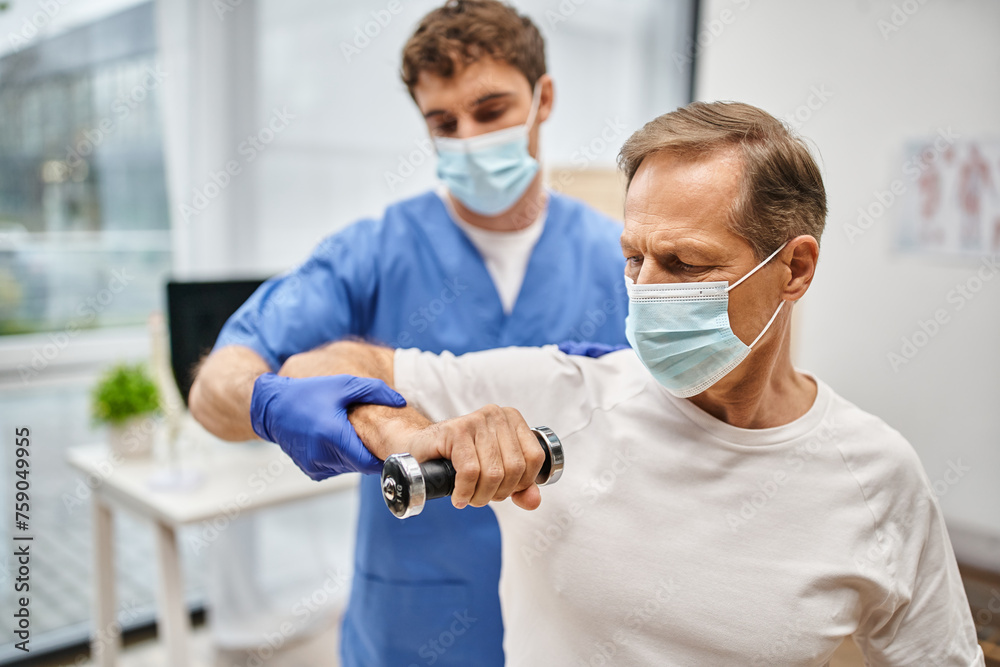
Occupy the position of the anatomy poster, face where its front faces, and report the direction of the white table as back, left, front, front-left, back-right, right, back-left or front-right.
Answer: front-right

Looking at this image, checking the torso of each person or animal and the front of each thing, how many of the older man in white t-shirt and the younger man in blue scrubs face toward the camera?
2

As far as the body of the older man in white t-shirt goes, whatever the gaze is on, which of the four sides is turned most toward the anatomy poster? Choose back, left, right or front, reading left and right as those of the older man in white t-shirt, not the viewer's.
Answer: back

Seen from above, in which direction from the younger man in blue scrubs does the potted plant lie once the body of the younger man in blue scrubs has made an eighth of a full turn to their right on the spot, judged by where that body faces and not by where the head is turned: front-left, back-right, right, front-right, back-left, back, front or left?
right

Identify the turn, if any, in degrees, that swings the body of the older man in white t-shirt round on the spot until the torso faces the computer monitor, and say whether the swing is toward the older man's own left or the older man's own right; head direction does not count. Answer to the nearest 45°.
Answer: approximately 135° to the older man's own right

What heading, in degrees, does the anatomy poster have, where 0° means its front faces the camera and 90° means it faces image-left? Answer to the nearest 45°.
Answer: approximately 0°

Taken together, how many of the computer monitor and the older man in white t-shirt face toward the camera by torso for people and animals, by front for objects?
2

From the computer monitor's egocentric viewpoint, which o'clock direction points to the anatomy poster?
The anatomy poster is roughly at 9 o'clock from the computer monitor.

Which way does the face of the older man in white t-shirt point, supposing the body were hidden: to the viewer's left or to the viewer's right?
to the viewer's left
